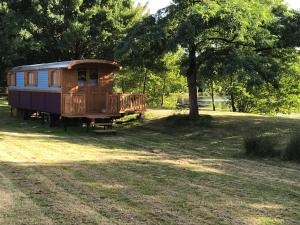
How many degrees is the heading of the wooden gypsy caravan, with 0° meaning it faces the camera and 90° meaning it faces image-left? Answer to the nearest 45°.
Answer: approximately 315°
